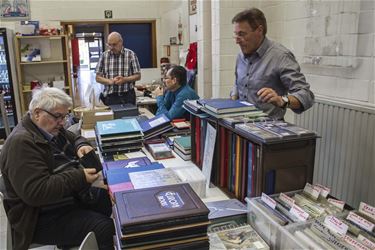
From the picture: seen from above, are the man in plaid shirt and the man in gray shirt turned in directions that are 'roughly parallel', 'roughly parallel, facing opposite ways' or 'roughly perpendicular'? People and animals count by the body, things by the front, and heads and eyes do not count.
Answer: roughly perpendicular

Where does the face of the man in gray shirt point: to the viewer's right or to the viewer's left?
to the viewer's left

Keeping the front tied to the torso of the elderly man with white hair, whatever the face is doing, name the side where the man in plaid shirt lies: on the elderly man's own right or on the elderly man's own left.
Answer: on the elderly man's own left

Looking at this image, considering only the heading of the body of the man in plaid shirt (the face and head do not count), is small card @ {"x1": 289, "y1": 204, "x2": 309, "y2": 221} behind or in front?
in front

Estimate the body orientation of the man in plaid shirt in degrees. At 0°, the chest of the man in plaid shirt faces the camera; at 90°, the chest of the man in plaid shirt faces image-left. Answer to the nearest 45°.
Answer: approximately 0°

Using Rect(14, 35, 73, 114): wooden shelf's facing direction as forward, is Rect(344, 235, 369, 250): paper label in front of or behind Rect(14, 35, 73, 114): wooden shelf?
in front

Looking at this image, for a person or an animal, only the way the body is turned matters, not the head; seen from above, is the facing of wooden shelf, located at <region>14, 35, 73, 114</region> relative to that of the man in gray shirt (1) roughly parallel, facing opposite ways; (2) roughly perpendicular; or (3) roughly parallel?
roughly perpendicular

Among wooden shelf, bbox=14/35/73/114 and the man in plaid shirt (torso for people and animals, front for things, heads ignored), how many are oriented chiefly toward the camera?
2

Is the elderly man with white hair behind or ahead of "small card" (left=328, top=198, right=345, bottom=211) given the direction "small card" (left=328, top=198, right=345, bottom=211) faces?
ahead

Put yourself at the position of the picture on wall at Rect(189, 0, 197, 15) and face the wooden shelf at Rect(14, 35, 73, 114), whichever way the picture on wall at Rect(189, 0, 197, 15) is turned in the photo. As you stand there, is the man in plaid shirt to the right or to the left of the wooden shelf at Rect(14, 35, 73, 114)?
left
